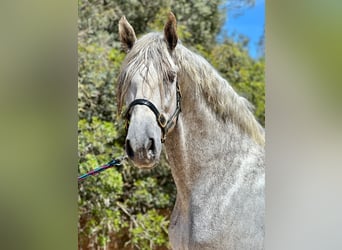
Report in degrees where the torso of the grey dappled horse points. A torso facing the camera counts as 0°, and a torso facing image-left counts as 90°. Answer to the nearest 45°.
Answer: approximately 45°
